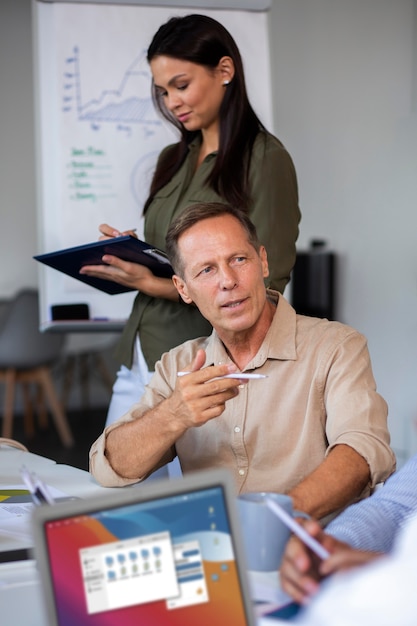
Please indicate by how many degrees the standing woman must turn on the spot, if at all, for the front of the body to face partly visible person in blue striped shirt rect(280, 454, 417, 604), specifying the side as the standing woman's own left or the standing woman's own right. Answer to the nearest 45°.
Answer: approximately 45° to the standing woman's own left

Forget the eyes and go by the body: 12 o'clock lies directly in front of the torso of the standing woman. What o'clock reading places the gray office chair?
The gray office chair is roughly at 4 o'clock from the standing woman.

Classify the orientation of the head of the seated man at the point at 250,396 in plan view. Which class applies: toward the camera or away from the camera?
toward the camera

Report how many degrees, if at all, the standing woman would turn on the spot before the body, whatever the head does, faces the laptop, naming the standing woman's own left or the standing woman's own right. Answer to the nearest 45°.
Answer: approximately 45° to the standing woman's own left

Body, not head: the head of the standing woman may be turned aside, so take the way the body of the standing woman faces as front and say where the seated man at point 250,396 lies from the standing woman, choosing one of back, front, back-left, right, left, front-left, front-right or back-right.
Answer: front-left

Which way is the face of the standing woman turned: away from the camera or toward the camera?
toward the camera

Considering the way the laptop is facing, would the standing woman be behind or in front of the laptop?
behind

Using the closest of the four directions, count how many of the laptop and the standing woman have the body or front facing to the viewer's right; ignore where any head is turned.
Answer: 0

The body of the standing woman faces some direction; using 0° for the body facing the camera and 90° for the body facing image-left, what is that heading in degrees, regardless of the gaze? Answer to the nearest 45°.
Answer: approximately 45°

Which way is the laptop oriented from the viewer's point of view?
toward the camera

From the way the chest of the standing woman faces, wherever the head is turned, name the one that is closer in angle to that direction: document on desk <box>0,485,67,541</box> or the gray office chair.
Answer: the document on desk

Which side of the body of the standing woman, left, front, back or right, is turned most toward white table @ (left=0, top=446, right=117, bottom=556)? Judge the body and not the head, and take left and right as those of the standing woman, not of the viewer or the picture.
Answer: front
